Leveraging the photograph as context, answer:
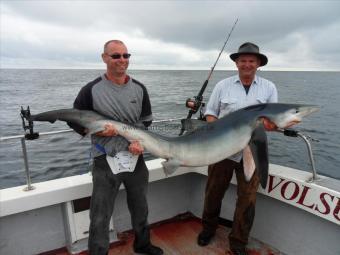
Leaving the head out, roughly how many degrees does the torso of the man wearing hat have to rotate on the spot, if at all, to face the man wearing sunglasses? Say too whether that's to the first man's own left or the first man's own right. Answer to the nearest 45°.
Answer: approximately 45° to the first man's own right

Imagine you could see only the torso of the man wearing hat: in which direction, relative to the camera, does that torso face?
toward the camera

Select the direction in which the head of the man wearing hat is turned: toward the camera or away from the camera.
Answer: toward the camera
